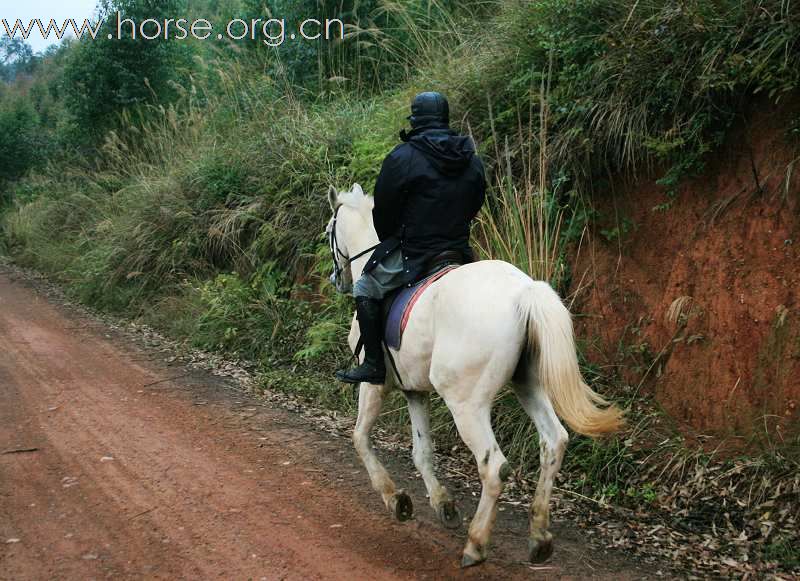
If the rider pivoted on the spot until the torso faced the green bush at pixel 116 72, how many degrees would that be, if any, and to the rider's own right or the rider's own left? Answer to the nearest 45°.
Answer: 0° — they already face it

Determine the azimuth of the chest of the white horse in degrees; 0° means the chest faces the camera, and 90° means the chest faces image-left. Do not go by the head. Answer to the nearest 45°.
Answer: approximately 135°

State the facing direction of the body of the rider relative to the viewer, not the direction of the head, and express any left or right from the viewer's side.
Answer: facing away from the viewer and to the left of the viewer

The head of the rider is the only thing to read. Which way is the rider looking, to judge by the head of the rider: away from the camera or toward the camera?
away from the camera

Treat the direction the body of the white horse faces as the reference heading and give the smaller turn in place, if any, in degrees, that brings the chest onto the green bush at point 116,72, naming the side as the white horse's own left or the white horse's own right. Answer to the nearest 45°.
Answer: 0° — it already faces it
